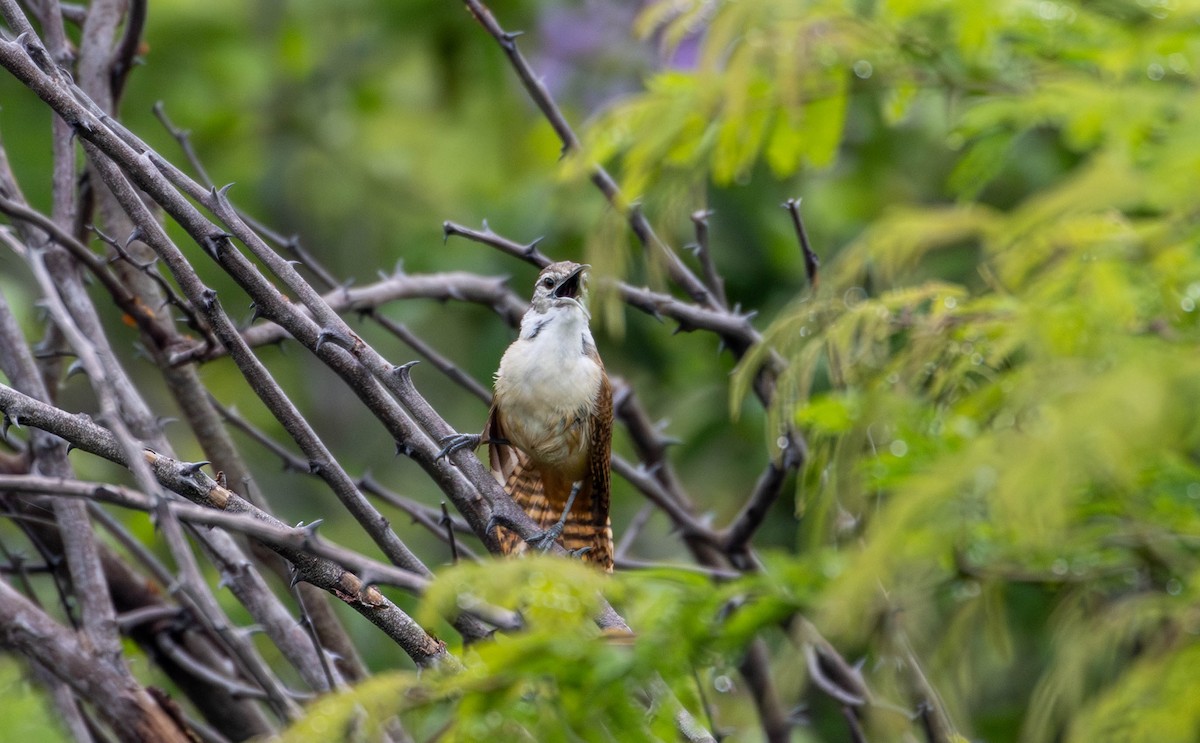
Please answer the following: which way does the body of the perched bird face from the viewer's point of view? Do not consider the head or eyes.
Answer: toward the camera
